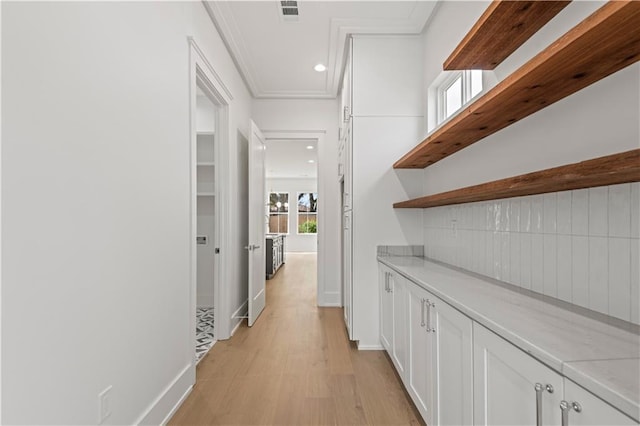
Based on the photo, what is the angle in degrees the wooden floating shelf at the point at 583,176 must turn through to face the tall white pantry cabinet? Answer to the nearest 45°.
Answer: approximately 90° to its right

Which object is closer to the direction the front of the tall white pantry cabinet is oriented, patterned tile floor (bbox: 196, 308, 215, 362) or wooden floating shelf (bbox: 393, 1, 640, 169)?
the patterned tile floor

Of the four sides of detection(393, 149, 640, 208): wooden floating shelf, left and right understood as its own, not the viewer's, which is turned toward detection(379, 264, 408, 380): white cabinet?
right

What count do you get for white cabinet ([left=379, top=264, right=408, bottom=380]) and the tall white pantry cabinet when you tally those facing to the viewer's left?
2

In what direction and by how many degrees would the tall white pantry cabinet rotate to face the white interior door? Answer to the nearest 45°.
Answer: approximately 45° to its right

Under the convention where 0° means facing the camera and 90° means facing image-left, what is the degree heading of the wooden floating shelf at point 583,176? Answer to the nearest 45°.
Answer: approximately 45°

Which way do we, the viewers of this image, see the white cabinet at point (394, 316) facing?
facing to the left of the viewer

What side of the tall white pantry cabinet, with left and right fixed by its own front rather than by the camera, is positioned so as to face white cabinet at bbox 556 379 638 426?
left

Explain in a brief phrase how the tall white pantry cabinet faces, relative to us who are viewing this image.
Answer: facing to the left of the viewer

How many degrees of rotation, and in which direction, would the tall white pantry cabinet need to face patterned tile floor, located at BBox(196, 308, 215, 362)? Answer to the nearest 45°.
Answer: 0° — it already faces it
